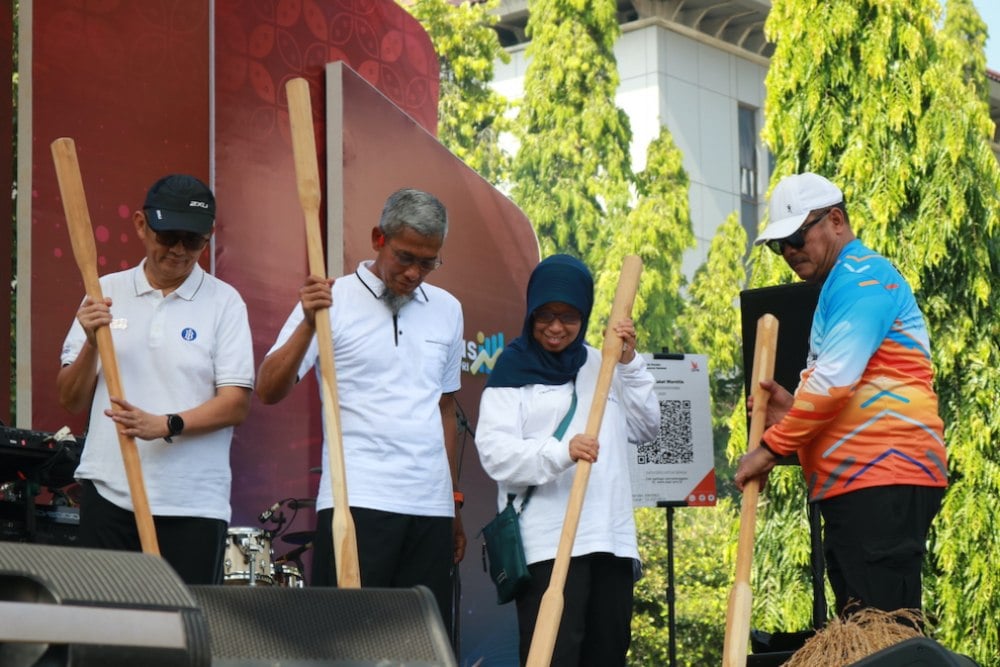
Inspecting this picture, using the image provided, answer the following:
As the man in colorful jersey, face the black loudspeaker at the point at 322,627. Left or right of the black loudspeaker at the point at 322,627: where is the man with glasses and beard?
right

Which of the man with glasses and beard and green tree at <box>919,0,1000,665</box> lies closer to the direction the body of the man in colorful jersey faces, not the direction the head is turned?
the man with glasses and beard

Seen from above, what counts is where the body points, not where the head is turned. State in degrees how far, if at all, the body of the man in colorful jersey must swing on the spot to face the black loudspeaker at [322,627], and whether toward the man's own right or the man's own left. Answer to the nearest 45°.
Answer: approximately 45° to the man's own left

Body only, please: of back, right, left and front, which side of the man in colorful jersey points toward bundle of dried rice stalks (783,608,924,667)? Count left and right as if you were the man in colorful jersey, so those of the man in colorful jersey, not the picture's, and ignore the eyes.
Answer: left

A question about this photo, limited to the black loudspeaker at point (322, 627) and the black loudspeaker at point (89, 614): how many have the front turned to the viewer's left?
0

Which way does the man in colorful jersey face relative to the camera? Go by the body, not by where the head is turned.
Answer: to the viewer's left

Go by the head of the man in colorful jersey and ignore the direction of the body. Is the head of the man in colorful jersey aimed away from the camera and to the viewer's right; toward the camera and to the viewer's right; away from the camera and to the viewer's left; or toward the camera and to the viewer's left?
toward the camera and to the viewer's left
